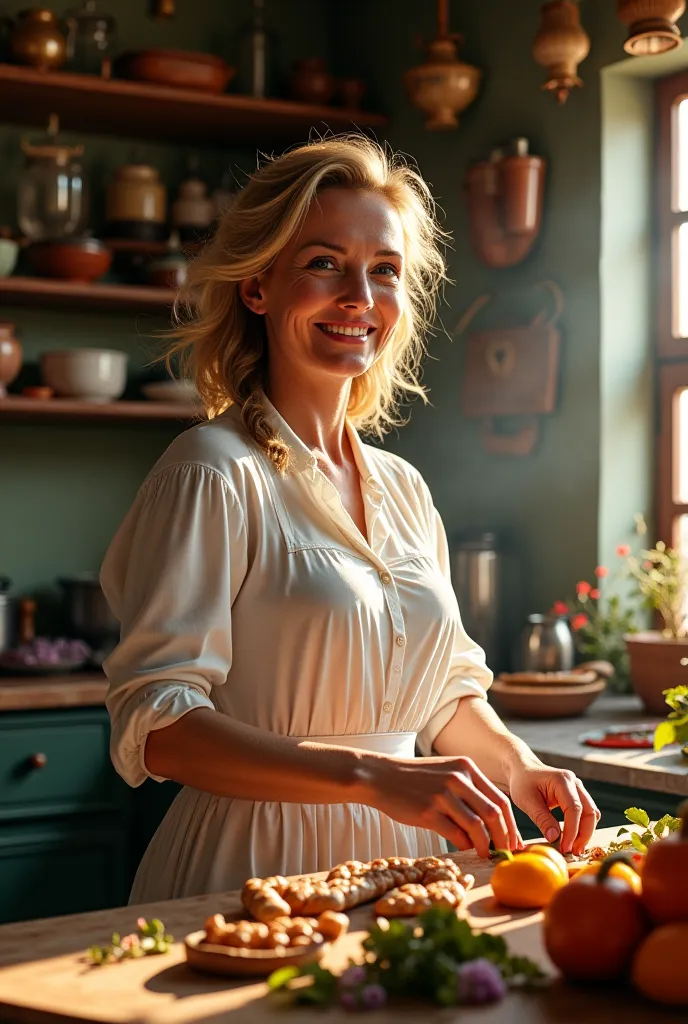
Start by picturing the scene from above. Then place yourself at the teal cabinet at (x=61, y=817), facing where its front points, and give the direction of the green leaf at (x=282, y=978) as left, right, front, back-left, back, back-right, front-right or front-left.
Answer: front

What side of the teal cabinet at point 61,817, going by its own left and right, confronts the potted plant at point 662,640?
left

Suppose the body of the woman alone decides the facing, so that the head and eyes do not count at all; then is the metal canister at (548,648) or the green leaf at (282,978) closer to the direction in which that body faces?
the green leaf

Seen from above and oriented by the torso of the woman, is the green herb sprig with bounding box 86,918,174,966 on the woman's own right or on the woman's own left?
on the woman's own right

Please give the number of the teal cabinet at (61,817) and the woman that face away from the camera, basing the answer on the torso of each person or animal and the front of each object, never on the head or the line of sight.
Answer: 0

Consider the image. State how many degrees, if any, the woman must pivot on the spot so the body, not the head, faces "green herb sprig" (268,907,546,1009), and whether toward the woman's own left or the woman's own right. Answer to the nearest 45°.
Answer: approximately 45° to the woman's own right

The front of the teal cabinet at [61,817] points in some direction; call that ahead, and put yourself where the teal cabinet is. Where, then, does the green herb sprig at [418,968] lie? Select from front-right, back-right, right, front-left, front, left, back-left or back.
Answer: front

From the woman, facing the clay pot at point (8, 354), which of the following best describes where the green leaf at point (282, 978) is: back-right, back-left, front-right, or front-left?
back-left

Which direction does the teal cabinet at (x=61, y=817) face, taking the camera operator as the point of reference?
facing the viewer

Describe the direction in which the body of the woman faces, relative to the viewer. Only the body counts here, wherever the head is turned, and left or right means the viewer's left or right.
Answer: facing the viewer and to the right of the viewer

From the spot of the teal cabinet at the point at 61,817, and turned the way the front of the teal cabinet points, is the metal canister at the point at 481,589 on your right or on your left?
on your left
